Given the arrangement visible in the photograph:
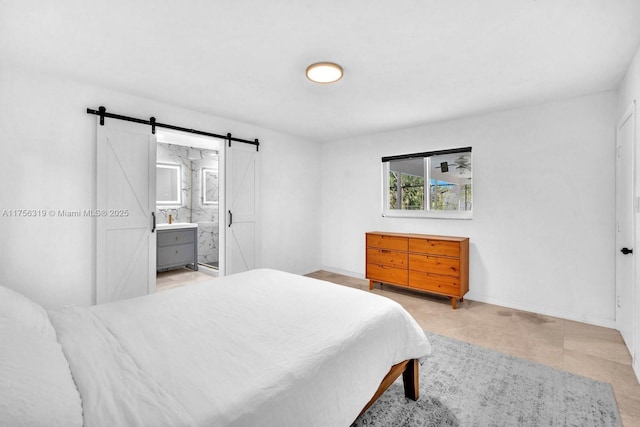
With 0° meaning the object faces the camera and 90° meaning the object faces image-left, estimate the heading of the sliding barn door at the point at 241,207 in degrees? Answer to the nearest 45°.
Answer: approximately 315°

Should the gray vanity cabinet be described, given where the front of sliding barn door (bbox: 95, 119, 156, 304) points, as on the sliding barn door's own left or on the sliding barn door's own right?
on the sliding barn door's own left

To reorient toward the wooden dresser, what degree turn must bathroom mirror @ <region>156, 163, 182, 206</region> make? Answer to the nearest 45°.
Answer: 0° — it already faces it

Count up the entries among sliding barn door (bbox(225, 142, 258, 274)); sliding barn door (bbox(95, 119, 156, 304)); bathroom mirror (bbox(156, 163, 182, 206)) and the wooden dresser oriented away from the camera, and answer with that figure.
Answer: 0

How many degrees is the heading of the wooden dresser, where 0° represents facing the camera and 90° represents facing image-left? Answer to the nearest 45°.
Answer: approximately 45°

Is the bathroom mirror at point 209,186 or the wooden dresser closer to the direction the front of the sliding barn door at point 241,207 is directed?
the wooden dresser

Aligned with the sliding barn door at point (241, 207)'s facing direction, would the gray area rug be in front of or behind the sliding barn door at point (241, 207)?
in front

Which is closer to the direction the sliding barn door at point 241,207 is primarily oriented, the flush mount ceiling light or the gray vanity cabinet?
the flush mount ceiling light

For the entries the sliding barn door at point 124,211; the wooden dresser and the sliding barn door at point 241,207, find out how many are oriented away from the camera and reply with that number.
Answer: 0

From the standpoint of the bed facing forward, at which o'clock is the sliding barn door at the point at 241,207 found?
The sliding barn door is roughly at 11 o'clock from the bed.

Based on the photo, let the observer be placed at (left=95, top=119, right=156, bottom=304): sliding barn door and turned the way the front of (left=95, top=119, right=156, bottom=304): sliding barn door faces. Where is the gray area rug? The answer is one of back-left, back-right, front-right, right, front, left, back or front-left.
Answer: front

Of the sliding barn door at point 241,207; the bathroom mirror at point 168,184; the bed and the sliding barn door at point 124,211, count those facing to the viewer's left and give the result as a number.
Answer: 0

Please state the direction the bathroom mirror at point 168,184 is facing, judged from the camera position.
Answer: facing the viewer and to the right of the viewer

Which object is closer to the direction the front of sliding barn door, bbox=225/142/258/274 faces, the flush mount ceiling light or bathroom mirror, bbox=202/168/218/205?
the flush mount ceiling light
